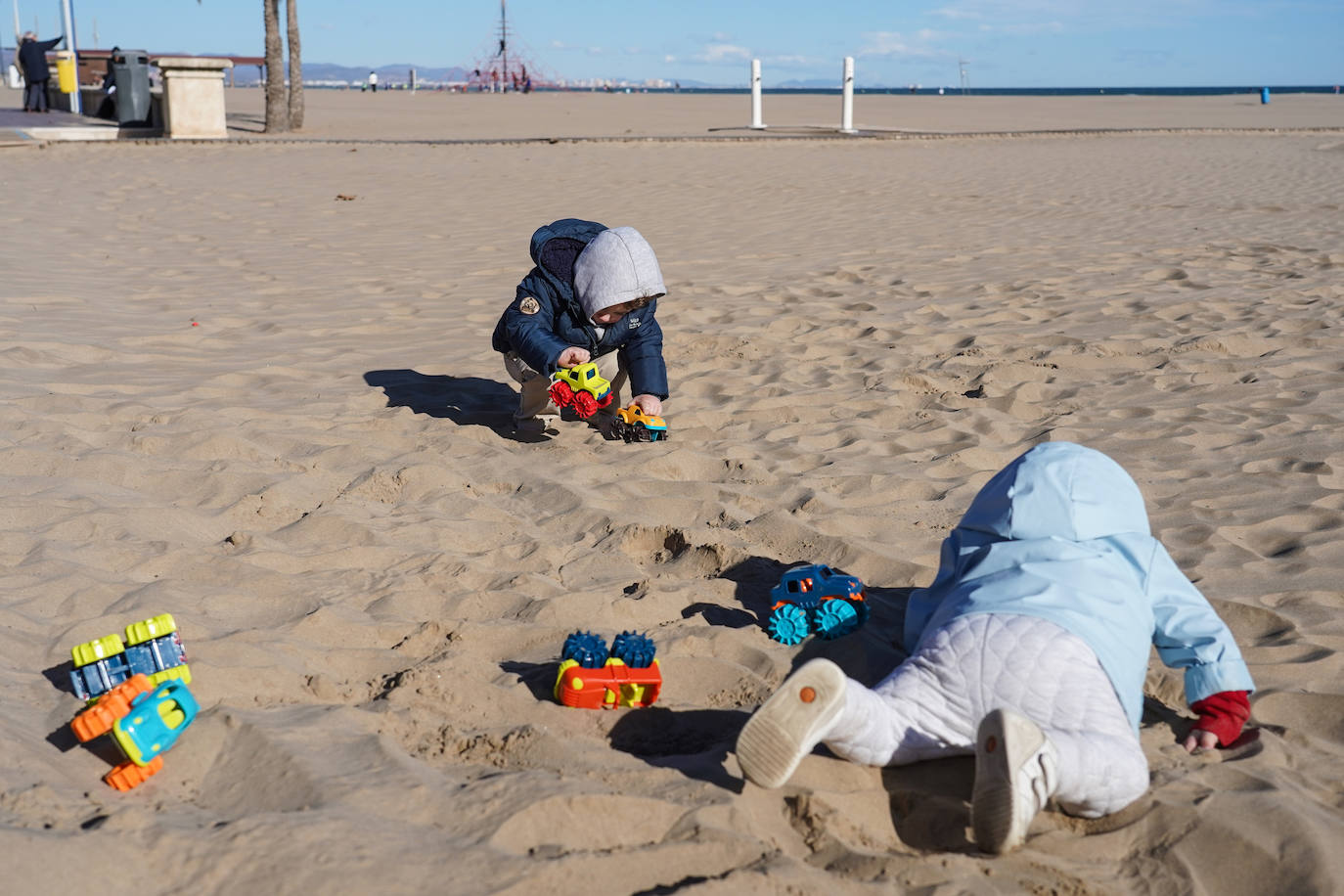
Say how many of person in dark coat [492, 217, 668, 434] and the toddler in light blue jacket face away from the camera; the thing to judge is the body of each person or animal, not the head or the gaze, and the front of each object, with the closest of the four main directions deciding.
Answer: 1

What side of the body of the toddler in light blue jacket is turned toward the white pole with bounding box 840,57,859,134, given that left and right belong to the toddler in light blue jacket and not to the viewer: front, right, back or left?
front

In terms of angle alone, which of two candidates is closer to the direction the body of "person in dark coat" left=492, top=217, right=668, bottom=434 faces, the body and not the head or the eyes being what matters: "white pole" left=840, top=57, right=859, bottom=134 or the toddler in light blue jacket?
the toddler in light blue jacket

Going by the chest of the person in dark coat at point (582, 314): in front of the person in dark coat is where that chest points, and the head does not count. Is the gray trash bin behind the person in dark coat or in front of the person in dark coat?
behind

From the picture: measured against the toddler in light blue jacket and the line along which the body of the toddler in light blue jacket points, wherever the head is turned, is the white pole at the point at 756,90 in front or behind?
in front

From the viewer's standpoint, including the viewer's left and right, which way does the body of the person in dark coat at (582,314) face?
facing the viewer and to the right of the viewer

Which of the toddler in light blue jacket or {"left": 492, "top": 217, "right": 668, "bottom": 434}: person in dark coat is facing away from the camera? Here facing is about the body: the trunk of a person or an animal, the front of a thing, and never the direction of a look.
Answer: the toddler in light blue jacket

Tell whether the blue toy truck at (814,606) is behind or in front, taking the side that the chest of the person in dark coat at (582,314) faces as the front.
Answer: in front

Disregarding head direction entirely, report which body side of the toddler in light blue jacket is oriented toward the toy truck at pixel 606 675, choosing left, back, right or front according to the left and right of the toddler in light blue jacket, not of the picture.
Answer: left

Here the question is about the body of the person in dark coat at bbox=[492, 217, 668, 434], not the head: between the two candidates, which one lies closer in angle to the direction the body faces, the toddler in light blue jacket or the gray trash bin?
the toddler in light blue jacket

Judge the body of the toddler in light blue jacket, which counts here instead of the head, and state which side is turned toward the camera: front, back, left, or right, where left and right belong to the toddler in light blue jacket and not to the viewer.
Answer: back

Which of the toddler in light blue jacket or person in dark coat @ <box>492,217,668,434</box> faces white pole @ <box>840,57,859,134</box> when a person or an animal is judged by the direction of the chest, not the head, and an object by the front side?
the toddler in light blue jacket
